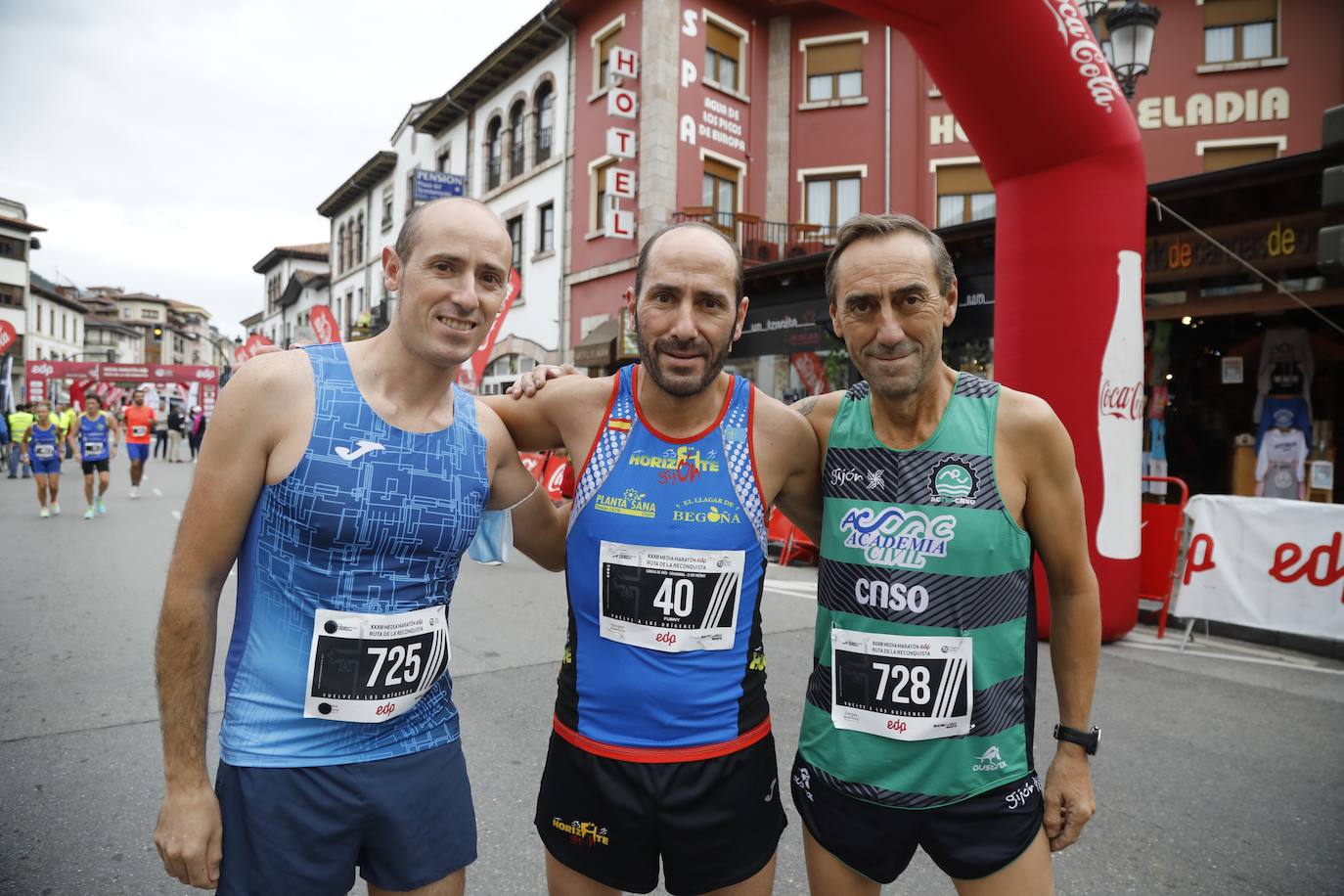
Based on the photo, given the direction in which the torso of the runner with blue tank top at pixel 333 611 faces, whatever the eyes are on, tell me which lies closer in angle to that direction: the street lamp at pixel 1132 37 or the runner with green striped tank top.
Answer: the runner with green striped tank top

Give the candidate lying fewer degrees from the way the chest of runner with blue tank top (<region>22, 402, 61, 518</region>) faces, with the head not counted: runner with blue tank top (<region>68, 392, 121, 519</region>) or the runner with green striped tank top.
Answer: the runner with green striped tank top

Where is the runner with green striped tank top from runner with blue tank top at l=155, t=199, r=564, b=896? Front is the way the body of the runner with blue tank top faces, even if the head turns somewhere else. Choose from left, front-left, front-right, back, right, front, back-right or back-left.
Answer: front-left

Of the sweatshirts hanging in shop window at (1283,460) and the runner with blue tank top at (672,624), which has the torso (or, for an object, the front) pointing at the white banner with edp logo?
the sweatshirts hanging in shop window

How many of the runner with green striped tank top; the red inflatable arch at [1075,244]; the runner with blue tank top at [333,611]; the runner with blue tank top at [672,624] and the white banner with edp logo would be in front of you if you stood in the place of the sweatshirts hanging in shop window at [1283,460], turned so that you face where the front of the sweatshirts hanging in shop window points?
5

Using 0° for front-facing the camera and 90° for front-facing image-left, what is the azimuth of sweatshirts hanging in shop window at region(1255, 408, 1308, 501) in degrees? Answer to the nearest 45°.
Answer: approximately 0°

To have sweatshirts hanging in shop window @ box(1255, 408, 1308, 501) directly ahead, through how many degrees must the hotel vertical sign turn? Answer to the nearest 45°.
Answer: approximately 45° to its left

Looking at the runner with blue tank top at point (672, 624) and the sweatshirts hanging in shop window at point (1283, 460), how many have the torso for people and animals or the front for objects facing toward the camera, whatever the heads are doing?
2

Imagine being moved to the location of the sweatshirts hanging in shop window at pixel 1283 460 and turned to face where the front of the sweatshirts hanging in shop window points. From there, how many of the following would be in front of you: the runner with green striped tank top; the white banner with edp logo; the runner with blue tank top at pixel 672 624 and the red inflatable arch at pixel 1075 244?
4

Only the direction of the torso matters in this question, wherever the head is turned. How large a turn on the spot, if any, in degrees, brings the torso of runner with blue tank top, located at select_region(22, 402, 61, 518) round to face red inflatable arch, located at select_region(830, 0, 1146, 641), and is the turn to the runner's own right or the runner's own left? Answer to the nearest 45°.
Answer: approximately 45° to the runner's own left

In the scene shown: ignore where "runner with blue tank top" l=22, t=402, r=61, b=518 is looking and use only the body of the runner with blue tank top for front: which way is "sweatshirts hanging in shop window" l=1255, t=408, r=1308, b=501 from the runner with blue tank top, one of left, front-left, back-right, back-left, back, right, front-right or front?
front-left

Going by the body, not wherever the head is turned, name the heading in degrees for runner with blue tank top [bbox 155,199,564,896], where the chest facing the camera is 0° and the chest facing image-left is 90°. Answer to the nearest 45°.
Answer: approximately 315°

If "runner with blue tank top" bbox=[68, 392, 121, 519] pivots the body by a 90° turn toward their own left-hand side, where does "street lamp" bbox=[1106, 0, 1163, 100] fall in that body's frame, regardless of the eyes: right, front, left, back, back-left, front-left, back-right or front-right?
front-right
